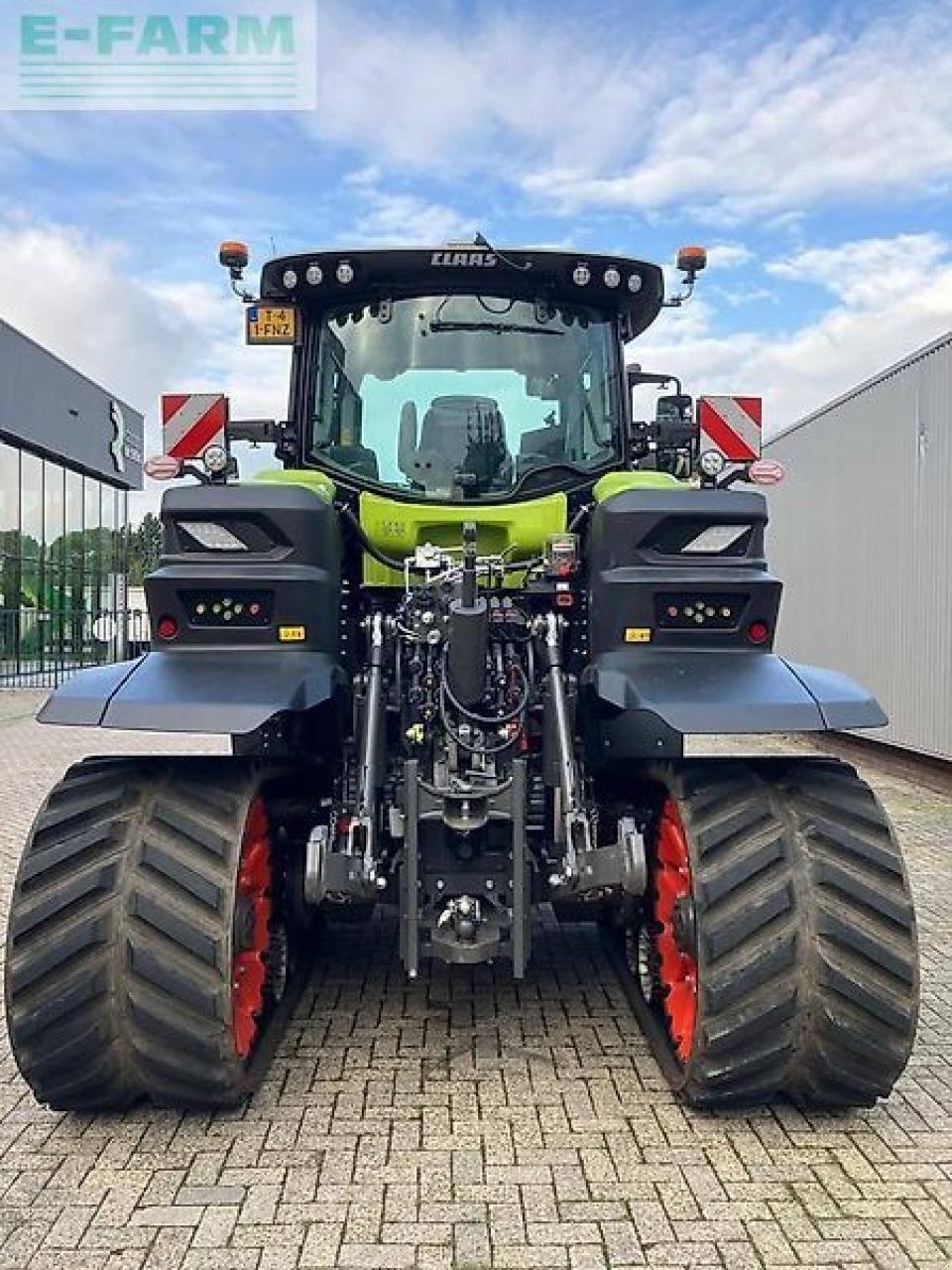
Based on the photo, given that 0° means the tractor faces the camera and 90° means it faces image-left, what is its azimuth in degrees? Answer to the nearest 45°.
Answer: approximately 180°

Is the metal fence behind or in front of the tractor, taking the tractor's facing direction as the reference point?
in front

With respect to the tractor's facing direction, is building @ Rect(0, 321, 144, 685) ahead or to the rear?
ahead
